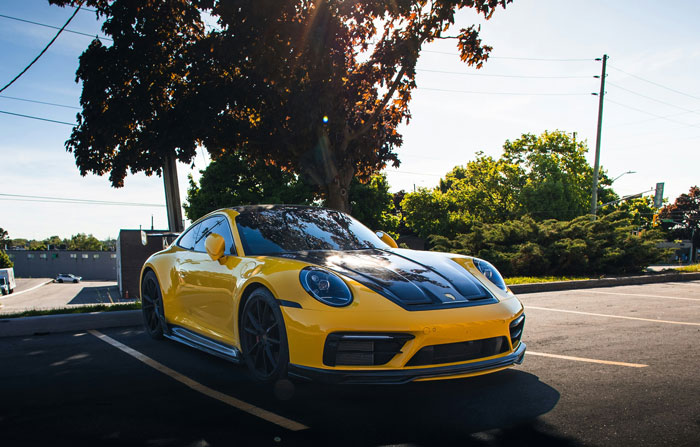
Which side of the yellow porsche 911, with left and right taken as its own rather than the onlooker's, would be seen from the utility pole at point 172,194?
back

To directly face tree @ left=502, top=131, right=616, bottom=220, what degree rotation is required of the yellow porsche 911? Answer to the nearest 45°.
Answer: approximately 90° to its left

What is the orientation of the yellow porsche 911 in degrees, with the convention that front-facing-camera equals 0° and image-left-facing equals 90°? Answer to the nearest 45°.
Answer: approximately 315°

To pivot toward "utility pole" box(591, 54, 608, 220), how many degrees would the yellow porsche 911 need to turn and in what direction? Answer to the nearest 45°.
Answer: approximately 90° to its left

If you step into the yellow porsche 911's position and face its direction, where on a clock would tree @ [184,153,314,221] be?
The tree is roughly at 7 o'clock from the yellow porsche 911.

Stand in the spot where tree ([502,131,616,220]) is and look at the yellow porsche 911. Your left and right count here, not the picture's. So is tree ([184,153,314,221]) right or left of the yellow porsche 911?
right

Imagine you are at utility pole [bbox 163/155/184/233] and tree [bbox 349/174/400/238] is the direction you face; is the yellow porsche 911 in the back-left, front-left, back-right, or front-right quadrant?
back-right

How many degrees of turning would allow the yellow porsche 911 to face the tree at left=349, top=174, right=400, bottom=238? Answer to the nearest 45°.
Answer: approximately 135° to its left
